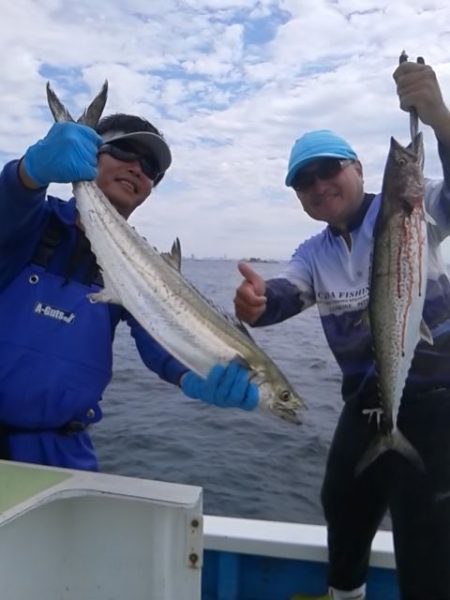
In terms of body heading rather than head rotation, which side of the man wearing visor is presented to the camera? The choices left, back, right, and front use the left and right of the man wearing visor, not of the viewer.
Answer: front

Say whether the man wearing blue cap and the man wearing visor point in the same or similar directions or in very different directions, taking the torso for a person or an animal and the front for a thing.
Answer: same or similar directions

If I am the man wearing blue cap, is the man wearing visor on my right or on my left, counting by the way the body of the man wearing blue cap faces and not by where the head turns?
on my right

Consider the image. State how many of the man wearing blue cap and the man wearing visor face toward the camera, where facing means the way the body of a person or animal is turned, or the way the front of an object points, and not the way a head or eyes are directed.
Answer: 2

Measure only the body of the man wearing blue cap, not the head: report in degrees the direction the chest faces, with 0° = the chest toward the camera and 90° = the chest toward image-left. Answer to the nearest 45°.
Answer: approximately 0°

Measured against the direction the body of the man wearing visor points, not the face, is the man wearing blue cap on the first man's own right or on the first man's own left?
on the first man's own left
